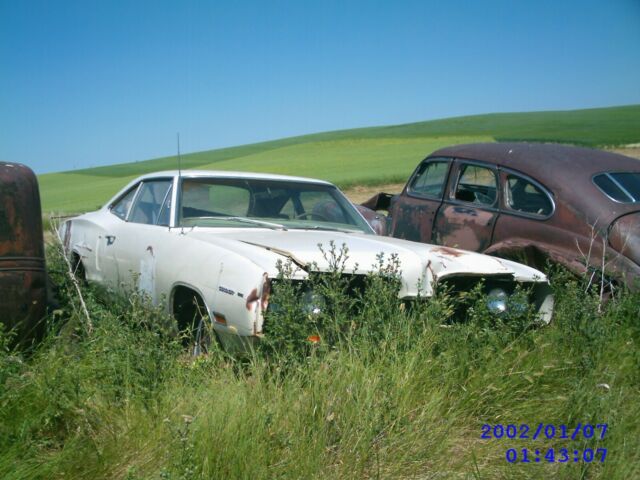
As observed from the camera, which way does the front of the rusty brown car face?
facing away from the viewer and to the left of the viewer

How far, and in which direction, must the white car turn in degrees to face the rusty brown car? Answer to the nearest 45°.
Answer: approximately 90° to its left

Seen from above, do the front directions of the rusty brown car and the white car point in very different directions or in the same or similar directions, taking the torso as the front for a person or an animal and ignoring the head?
very different directions

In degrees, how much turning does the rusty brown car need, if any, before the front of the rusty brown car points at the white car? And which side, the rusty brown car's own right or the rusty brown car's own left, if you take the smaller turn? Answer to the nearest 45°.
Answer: approximately 90° to the rusty brown car's own left

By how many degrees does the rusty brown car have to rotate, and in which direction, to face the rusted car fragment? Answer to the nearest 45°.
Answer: approximately 90° to its left

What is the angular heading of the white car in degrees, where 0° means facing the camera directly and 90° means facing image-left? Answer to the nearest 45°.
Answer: approximately 315°
